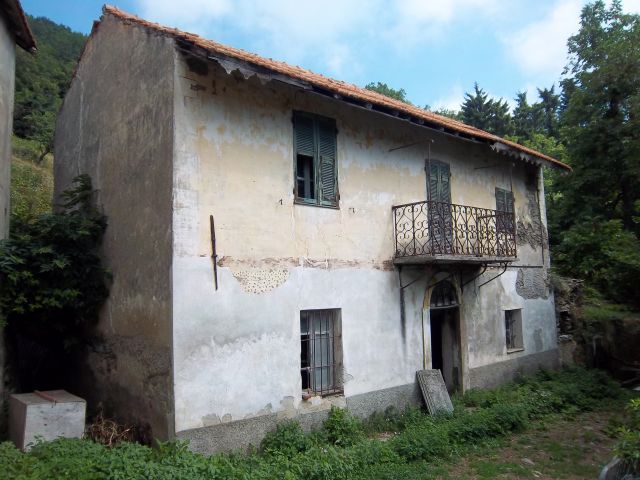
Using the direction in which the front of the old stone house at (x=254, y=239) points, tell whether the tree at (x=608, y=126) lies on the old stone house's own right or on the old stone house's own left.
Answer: on the old stone house's own left
